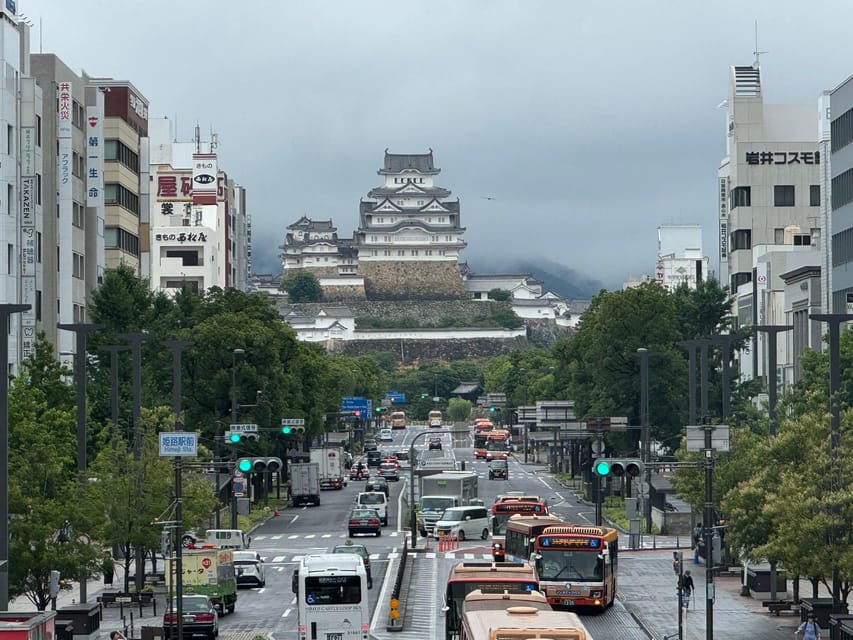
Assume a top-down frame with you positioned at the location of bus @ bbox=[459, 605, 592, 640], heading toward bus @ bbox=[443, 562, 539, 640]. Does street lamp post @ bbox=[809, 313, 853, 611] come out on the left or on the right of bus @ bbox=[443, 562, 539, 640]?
right

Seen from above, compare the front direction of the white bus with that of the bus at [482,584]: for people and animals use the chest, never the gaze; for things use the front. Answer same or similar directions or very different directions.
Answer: very different directions

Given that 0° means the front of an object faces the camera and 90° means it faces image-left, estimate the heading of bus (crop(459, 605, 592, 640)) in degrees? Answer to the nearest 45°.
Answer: approximately 0°

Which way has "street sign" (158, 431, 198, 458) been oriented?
toward the camera

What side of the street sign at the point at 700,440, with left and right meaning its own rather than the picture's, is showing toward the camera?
back

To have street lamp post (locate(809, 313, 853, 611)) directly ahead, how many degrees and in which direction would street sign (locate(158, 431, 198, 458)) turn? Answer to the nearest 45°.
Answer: approximately 90° to its left

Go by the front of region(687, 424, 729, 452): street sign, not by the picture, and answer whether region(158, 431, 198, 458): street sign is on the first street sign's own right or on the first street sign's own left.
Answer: on the first street sign's own left

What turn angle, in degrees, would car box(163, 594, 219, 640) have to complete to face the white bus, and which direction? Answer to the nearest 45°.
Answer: approximately 135° to its right

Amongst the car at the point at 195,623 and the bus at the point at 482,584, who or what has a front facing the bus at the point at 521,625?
the bus at the point at 482,584

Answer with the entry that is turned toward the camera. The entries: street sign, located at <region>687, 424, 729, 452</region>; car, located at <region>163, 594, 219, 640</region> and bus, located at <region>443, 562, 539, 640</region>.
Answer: the bus

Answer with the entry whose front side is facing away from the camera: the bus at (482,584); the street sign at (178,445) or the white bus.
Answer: the white bus

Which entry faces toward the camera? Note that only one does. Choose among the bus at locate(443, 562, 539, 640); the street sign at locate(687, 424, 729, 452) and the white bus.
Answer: the bus

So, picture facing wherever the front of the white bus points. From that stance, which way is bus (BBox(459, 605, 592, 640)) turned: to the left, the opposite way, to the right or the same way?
the opposite way

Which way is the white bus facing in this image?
away from the camera

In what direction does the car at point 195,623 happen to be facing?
away from the camera

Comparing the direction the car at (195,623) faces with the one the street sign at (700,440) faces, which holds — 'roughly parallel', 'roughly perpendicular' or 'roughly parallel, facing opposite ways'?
roughly parallel

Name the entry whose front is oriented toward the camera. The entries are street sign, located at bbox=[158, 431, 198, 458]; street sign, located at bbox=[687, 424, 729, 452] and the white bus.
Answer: street sign, located at bbox=[158, 431, 198, 458]
